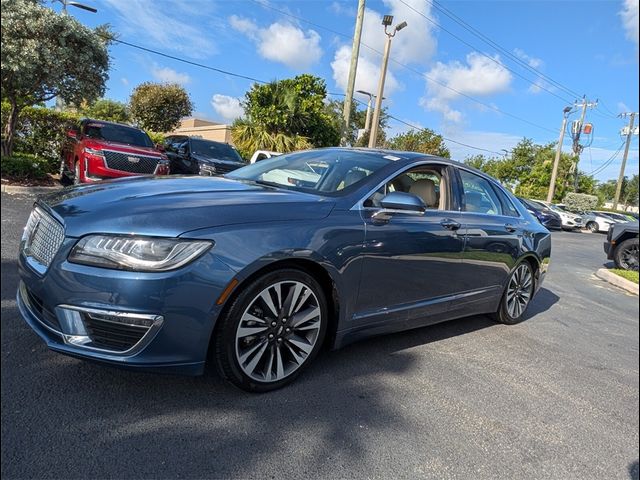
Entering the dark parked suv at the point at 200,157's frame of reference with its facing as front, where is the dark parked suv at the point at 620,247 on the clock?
the dark parked suv at the point at 620,247 is roughly at 12 o'clock from the dark parked suv at the point at 200,157.

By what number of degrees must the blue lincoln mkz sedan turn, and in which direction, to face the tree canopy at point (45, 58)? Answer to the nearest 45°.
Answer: approximately 90° to its right

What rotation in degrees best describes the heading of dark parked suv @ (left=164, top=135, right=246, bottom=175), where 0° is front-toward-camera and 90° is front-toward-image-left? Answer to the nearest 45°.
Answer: approximately 315°

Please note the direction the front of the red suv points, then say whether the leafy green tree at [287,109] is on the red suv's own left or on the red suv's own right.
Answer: on the red suv's own left

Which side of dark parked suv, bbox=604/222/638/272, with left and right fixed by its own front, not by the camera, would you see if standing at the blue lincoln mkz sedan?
left

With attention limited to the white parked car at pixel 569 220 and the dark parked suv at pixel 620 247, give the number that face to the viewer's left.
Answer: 1

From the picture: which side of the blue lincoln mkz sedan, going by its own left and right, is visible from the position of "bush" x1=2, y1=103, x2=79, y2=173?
right

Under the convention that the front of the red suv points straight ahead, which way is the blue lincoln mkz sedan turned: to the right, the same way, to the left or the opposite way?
to the right
